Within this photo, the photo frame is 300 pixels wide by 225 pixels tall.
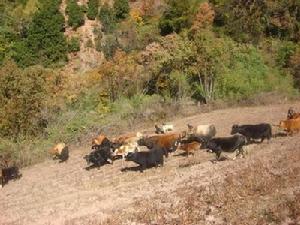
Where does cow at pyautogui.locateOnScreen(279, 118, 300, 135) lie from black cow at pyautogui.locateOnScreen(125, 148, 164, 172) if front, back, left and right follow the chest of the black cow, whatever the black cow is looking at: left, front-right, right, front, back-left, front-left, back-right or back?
back

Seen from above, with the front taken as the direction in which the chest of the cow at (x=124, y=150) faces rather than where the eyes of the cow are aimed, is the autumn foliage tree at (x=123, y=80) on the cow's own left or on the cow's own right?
on the cow's own right

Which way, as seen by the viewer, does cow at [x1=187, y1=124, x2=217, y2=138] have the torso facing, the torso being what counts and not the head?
to the viewer's left

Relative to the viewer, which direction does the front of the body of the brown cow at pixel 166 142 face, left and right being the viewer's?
facing to the left of the viewer

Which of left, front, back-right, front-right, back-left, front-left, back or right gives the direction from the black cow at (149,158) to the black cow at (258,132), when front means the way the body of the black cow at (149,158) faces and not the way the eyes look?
back

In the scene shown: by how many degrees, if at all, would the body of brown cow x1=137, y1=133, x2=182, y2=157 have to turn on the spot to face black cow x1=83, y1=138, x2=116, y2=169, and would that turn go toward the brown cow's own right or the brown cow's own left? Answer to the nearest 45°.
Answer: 0° — it already faces it

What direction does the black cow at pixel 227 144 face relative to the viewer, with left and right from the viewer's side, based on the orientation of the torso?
facing to the left of the viewer

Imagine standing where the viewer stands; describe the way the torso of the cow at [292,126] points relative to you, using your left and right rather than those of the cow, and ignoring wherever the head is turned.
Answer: facing to the left of the viewer

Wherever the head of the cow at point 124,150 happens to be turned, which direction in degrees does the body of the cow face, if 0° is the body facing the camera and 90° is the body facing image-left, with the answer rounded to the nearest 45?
approximately 90°
